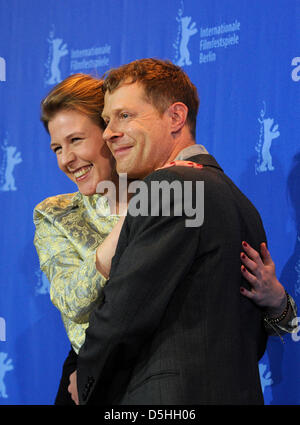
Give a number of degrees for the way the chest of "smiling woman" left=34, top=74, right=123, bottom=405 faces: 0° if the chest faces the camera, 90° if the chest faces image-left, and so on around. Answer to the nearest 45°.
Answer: approximately 315°

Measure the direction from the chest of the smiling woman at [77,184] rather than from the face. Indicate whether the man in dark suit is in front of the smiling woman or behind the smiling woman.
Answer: in front
